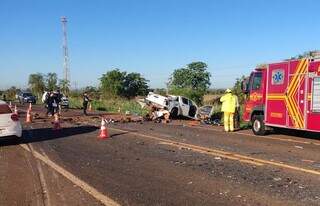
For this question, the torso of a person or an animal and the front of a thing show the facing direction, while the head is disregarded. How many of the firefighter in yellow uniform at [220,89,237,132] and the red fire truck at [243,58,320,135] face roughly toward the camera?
0

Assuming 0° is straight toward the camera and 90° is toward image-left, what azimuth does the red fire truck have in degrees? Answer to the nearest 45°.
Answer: approximately 135°

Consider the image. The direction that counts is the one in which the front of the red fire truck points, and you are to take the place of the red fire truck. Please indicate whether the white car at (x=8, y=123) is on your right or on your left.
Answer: on your left
